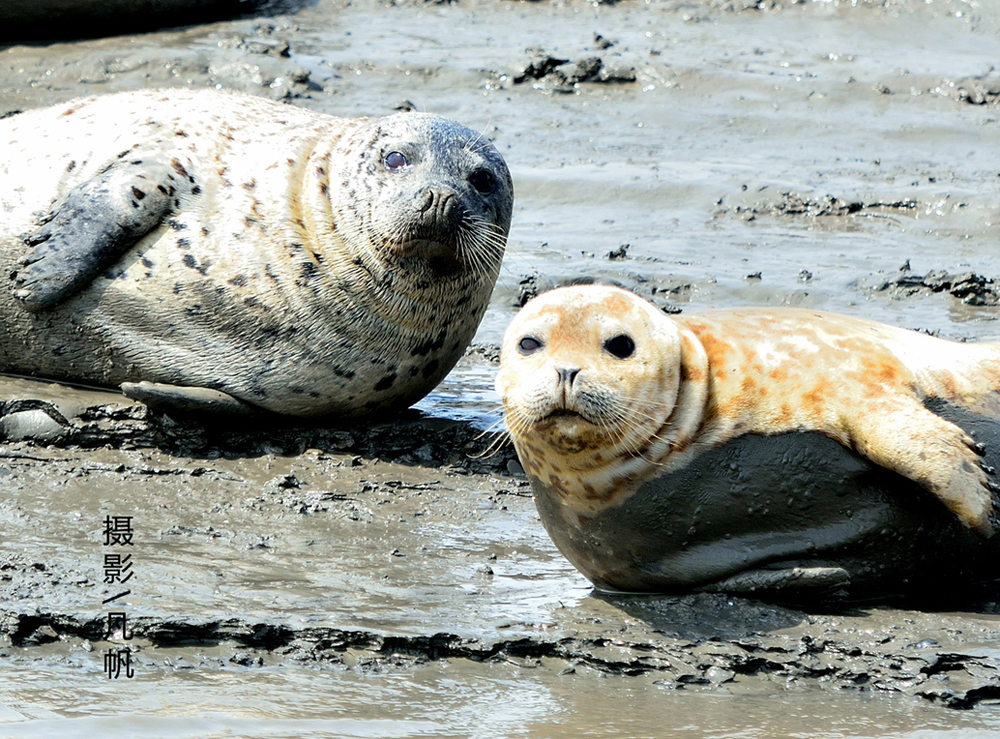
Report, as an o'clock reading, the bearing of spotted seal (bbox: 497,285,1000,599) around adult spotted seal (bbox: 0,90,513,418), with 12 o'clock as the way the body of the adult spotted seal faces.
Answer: The spotted seal is roughly at 2 o'clock from the adult spotted seal.

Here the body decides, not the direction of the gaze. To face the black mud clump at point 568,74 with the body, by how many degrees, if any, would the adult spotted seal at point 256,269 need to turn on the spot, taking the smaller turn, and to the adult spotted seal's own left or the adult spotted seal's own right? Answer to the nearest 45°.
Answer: approximately 45° to the adult spotted seal's own left

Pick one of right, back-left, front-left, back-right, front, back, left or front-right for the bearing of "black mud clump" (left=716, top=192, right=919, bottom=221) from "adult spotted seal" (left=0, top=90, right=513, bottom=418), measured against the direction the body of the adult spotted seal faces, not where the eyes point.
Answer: front-left

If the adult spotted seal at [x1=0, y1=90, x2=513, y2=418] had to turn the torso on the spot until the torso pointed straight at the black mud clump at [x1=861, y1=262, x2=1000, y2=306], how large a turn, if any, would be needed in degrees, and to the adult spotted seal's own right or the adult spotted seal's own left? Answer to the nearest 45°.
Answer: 0° — it already faces it

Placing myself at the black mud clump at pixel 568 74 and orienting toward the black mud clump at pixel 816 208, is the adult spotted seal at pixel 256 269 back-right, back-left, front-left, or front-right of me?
front-right

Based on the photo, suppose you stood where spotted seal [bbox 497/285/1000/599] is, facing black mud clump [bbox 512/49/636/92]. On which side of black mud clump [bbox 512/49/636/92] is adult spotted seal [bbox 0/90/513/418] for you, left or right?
left

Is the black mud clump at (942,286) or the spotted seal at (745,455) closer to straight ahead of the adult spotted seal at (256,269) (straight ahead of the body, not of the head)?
the black mud clump

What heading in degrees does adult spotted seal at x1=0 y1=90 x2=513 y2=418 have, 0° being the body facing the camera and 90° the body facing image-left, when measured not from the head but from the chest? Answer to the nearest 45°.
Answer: approximately 270°
